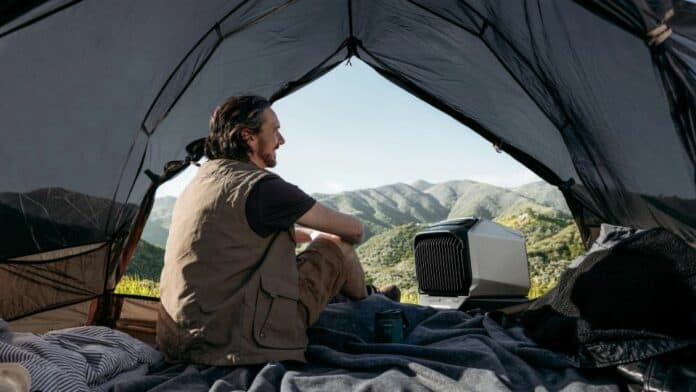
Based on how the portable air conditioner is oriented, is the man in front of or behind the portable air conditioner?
in front

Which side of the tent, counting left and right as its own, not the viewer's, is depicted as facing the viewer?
back

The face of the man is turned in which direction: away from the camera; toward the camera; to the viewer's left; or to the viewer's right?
to the viewer's right

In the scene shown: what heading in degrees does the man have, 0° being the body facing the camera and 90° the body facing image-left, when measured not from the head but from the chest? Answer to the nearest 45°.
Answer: approximately 225°

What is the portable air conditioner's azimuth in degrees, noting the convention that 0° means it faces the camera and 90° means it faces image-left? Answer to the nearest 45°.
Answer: approximately 45°

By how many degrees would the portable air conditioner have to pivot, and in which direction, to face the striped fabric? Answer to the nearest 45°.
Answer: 0° — it already faces it

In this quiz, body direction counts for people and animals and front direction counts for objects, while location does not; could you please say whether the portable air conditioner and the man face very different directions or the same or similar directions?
very different directions
